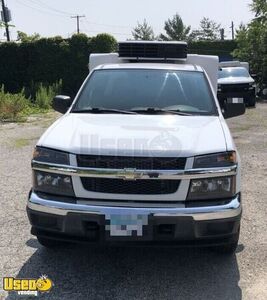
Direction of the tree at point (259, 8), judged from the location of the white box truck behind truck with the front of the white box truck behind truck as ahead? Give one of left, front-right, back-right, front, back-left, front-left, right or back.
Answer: back

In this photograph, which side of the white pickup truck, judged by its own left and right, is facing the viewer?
front

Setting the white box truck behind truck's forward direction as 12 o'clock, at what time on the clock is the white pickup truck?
The white pickup truck is roughly at 12 o'clock from the white box truck behind truck.

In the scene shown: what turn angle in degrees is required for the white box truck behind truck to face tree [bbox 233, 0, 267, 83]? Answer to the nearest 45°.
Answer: approximately 180°

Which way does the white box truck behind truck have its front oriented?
toward the camera

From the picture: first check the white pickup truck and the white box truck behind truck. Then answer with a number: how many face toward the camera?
2

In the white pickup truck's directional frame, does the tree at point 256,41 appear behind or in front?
behind

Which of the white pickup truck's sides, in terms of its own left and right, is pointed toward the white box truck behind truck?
back
